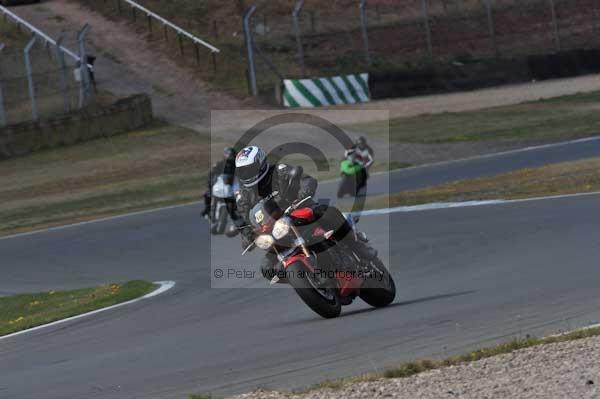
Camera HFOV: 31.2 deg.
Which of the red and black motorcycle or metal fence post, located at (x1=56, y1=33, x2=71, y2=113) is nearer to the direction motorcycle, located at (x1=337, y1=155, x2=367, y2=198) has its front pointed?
the red and black motorcycle

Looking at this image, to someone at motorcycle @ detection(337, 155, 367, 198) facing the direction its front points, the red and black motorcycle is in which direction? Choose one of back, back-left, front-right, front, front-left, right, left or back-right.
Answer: front-left

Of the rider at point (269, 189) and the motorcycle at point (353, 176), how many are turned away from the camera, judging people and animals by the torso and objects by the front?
0

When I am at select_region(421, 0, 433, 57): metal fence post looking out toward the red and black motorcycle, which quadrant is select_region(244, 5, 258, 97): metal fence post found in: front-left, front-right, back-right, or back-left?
front-right

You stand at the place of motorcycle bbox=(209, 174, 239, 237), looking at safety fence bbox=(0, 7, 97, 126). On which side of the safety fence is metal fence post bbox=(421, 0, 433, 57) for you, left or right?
right

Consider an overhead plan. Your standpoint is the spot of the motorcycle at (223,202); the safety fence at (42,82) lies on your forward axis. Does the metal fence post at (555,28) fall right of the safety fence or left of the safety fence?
right

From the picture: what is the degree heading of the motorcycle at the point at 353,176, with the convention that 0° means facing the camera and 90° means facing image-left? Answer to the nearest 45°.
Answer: approximately 45°

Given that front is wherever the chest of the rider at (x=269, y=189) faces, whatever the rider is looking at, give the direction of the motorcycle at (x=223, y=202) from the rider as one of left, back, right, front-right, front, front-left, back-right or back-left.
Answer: back-right

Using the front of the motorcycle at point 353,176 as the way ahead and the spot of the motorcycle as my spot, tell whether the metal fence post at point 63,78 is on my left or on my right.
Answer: on my right

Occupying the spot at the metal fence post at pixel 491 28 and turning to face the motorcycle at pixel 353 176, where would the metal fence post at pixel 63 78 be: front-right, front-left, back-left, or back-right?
front-right

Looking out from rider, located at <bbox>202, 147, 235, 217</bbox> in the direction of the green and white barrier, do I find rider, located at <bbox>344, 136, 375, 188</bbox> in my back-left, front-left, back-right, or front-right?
front-right

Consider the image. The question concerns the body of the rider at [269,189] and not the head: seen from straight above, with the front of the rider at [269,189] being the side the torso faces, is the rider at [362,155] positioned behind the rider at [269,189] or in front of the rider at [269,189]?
behind

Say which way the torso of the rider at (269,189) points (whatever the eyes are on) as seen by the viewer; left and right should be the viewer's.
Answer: facing the viewer and to the left of the viewer
